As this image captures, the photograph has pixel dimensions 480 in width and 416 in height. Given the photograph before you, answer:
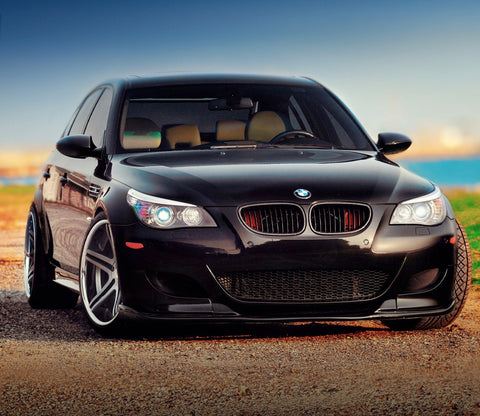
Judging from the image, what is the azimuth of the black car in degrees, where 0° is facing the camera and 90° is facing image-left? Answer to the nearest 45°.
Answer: approximately 315°
